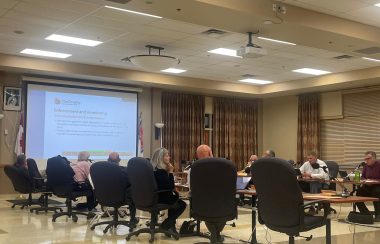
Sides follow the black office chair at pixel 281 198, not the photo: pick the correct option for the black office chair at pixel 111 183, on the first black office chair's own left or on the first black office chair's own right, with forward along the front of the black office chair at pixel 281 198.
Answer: on the first black office chair's own left

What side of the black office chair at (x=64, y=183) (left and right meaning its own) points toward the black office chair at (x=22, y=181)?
left

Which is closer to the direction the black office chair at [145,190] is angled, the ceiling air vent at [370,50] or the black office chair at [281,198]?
the ceiling air vent

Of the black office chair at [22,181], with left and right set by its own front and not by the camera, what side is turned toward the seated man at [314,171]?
right

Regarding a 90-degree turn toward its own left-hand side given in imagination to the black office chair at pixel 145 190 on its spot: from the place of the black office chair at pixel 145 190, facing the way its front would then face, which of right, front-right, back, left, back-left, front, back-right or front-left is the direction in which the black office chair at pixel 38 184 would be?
front

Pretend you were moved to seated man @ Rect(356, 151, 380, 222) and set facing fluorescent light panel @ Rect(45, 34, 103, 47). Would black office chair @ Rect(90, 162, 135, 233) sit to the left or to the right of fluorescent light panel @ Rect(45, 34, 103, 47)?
left

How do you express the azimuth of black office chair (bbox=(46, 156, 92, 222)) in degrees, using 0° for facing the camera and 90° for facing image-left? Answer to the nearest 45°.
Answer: approximately 225°

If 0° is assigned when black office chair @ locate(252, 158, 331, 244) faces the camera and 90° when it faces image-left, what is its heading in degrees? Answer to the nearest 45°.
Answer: approximately 225°
